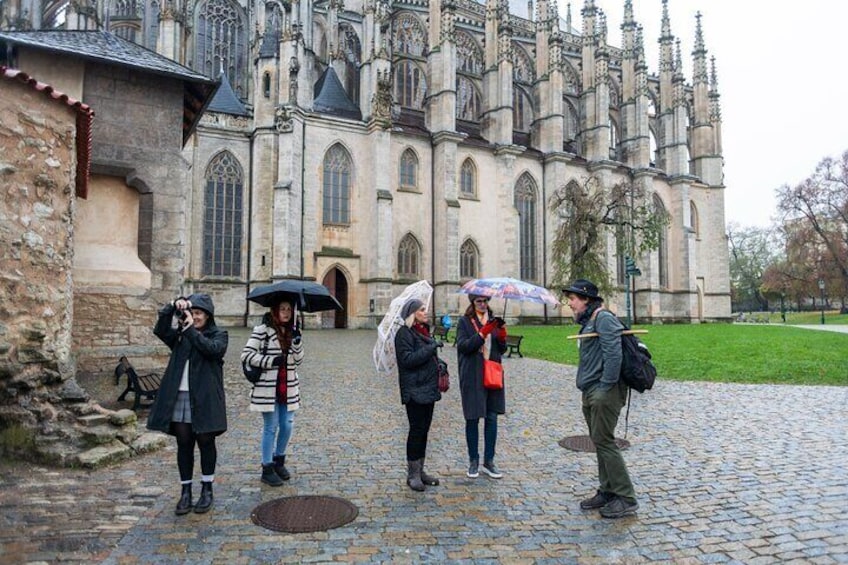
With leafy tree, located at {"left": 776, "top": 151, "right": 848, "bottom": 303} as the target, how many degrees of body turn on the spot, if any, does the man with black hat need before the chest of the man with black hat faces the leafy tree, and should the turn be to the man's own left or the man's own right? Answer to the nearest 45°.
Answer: approximately 90° to the man's own right

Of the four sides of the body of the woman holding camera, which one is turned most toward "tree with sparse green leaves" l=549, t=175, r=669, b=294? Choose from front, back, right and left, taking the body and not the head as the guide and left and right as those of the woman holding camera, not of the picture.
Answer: back

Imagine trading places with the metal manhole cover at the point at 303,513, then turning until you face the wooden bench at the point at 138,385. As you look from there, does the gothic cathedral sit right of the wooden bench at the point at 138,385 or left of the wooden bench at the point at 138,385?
right

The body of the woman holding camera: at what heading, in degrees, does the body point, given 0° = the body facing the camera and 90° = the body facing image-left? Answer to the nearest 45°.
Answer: approximately 45°

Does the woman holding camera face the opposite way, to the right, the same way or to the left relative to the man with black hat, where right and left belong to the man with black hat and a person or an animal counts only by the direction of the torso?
to the left

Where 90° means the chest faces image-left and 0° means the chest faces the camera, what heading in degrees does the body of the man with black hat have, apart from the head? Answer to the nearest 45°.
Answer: approximately 90°

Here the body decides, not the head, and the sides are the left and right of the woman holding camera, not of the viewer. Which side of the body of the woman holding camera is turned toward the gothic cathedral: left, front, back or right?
back

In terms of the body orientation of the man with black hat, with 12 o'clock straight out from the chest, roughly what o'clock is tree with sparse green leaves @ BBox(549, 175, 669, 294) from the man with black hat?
The tree with sparse green leaves is roughly at 3 o'clock from the man with black hat.

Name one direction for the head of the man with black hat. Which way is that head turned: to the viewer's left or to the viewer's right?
to the viewer's left
